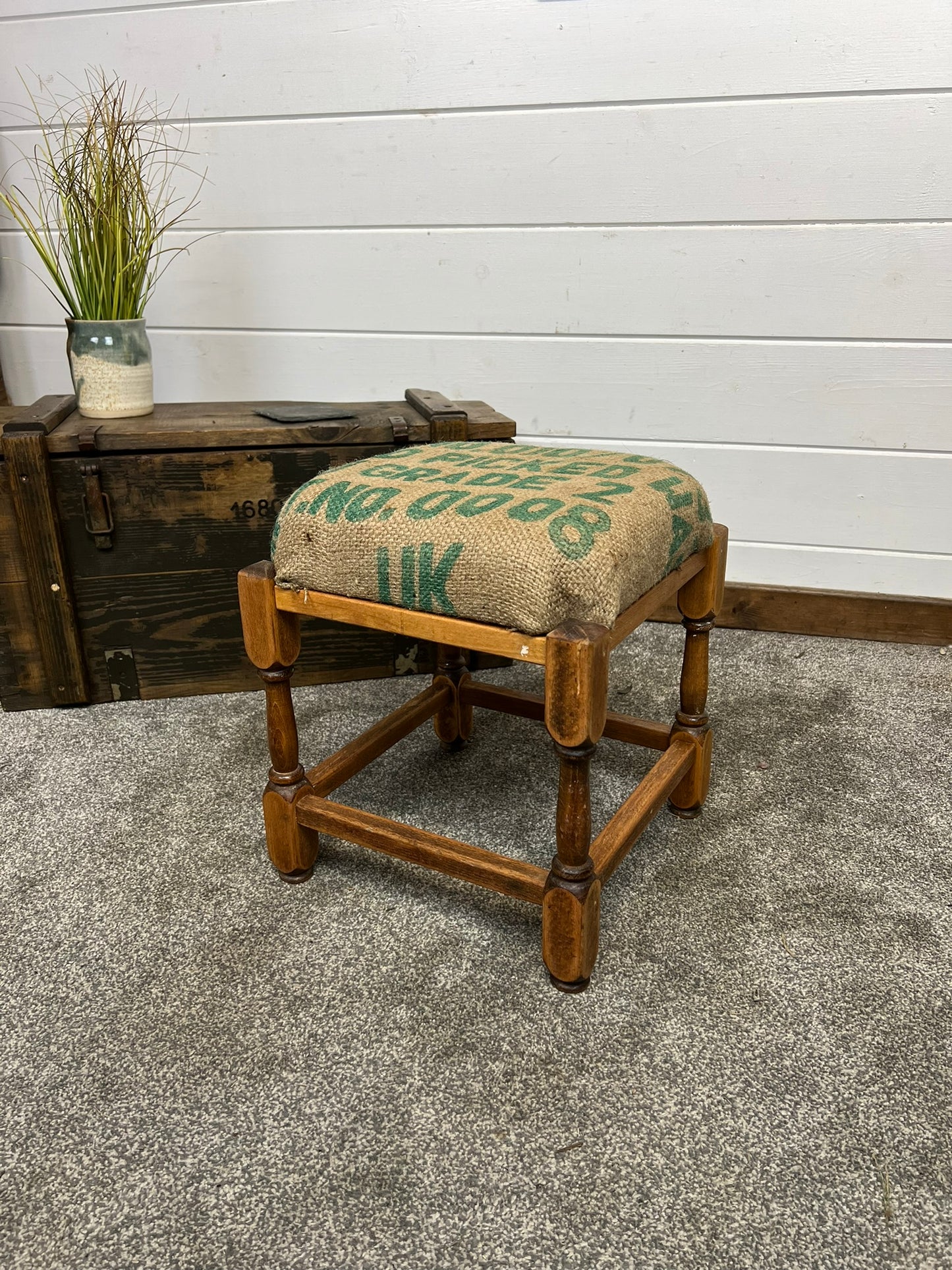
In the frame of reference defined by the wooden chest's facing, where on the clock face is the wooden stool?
The wooden stool is roughly at 11 o'clock from the wooden chest.

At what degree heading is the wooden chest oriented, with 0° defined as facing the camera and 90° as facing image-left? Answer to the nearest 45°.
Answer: approximately 0°
